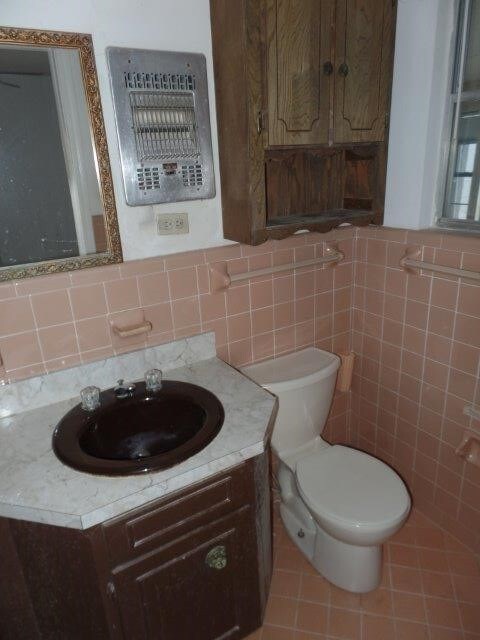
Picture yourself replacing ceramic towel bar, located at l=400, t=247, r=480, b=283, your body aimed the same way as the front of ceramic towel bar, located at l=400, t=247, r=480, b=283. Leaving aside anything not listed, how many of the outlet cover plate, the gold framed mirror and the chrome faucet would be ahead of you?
3

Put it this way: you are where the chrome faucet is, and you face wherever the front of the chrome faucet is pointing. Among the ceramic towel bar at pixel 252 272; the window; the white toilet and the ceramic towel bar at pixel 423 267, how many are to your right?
0

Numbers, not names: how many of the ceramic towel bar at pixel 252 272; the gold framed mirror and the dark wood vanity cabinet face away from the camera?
0

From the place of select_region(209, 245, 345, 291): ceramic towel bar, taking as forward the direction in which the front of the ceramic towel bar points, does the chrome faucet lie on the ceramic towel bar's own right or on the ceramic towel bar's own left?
on the ceramic towel bar's own right

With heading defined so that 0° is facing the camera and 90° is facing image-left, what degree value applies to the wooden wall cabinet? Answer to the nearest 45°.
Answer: approximately 315°

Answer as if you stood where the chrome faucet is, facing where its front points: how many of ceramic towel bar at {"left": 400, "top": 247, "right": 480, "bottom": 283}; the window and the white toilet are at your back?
0

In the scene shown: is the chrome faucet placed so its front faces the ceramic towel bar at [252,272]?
no

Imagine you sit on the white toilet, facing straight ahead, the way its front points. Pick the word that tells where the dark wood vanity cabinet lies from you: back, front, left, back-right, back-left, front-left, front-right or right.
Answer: right

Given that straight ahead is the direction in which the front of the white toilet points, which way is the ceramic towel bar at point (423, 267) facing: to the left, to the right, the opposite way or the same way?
to the right

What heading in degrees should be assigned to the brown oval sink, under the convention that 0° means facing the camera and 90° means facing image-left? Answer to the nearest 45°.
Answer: approximately 315°

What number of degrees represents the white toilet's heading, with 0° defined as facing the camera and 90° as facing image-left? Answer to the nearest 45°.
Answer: approximately 315°

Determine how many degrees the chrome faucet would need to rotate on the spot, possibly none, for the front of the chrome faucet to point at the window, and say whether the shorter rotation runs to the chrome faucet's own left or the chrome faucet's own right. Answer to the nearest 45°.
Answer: approximately 45° to the chrome faucet's own left

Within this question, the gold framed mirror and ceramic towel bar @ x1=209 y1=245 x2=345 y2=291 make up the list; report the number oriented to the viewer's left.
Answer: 0

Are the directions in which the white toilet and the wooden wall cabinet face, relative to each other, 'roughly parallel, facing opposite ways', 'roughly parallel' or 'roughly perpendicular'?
roughly parallel
